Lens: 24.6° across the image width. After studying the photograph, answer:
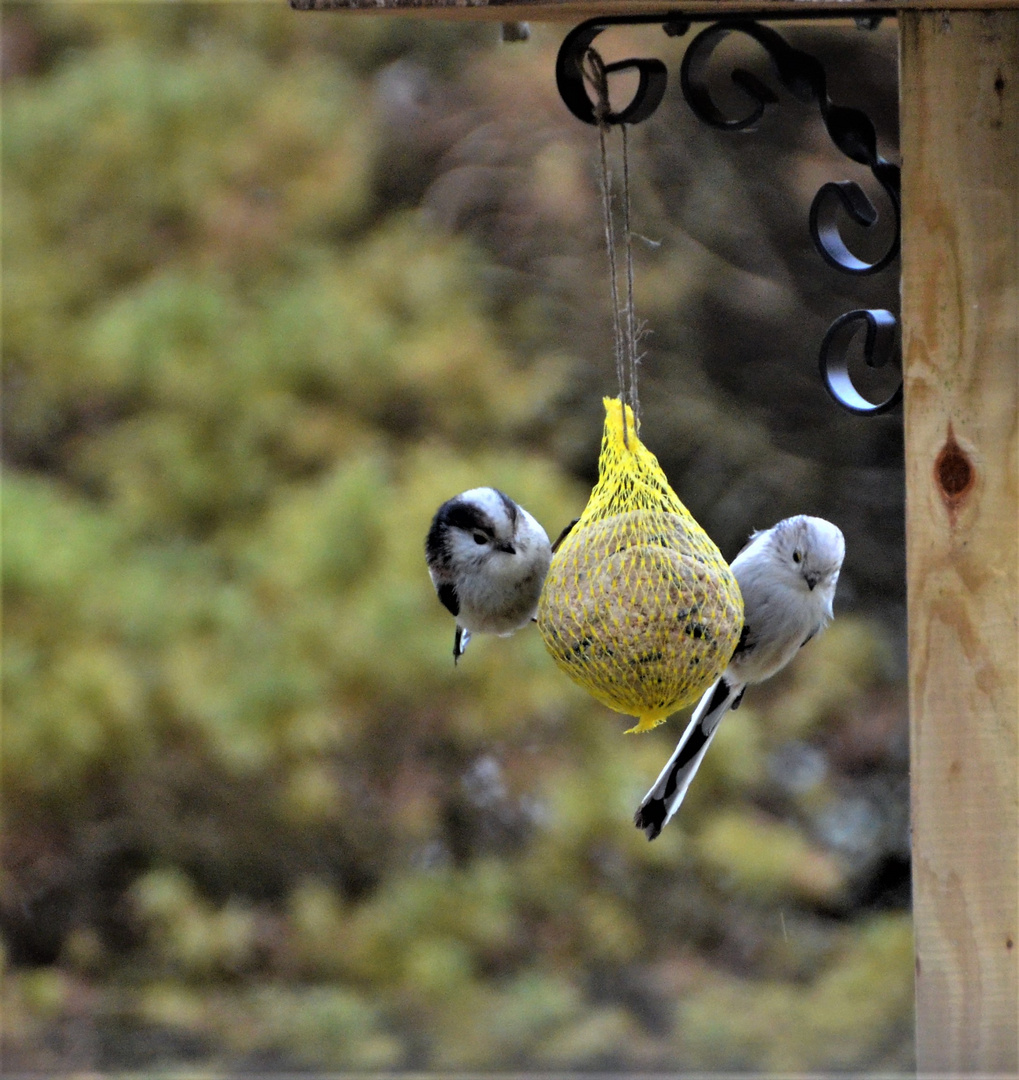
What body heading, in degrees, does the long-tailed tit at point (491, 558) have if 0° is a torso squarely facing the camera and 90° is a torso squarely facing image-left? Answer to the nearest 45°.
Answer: approximately 315°

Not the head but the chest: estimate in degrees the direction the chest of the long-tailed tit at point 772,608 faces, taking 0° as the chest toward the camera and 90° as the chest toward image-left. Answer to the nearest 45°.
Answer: approximately 315°
